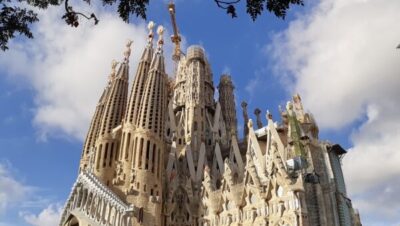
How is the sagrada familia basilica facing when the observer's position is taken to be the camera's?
facing the viewer and to the left of the viewer
